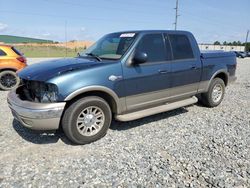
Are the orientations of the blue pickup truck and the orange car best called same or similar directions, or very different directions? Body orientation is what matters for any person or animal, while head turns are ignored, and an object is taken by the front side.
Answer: same or similar directions

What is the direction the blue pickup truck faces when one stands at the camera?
facing the viewer and to the left of the viewer

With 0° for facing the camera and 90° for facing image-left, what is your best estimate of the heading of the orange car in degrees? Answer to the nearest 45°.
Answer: approximately 90°

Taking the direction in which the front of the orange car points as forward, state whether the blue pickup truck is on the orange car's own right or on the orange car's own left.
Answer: on the orange car's own left

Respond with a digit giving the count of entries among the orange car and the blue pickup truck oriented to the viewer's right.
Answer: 0

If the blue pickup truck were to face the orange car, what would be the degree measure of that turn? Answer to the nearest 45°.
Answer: approximately 90° to its right
